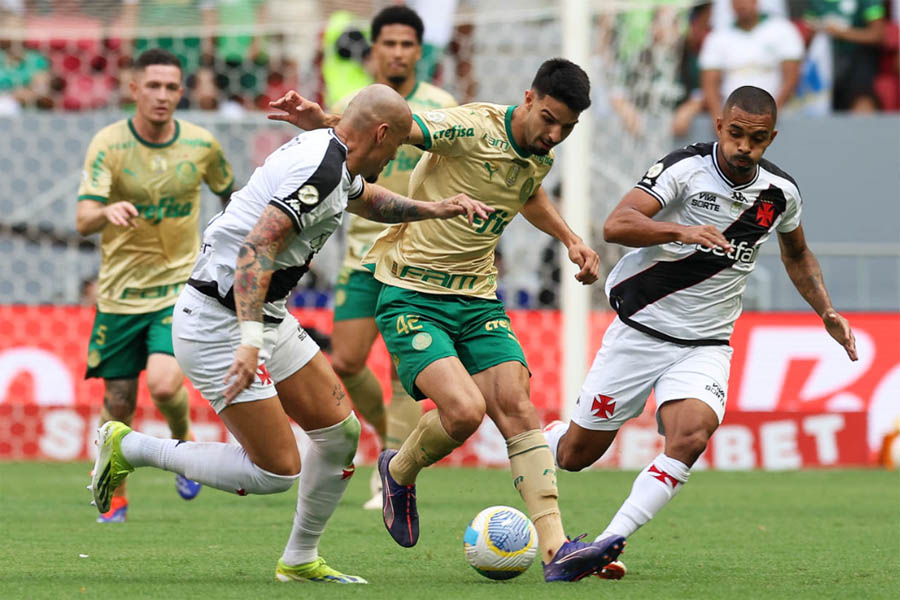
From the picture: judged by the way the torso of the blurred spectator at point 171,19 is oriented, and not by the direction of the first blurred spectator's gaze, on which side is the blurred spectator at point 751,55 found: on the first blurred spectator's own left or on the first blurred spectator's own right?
on the first blurred spectator's own left

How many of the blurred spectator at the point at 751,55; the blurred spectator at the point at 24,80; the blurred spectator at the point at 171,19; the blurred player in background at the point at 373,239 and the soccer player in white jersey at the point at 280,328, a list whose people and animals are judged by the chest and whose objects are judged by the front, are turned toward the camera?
4

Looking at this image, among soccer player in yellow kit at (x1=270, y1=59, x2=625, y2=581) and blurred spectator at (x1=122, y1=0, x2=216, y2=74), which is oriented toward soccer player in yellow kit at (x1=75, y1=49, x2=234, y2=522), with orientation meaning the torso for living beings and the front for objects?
the blurred spectator

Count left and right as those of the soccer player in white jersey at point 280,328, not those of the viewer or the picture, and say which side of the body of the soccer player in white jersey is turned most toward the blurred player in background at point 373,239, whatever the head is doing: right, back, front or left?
left

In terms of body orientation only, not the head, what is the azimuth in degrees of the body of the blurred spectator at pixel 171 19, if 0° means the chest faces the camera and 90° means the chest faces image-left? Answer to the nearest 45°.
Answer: approximately 0°

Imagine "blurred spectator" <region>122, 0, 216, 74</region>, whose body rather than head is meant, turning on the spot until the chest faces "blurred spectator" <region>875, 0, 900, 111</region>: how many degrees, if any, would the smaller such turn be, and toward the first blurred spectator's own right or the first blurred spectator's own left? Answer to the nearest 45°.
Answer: approximately 90° to the first blurred spectator's own left

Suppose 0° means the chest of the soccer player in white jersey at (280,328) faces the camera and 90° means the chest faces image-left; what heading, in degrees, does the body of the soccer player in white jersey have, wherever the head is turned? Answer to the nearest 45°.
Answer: approximately 270°

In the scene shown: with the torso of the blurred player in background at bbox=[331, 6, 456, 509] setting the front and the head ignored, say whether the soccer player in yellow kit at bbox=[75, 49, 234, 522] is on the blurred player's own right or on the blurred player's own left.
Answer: on the blurred player's own right

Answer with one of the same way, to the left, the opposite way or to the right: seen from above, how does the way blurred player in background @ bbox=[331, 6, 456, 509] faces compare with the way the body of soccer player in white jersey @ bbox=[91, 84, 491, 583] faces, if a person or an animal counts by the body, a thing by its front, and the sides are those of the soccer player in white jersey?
to the right

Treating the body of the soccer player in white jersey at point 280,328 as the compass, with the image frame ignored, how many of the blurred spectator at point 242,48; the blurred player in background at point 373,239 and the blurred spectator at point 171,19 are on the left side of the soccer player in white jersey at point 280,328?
3

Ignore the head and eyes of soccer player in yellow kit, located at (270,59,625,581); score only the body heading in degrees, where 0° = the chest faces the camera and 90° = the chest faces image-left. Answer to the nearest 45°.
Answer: approximately 315°

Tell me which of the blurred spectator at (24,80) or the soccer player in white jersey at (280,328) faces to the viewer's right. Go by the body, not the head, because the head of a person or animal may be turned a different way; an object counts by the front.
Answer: the soccer player in white jersey
